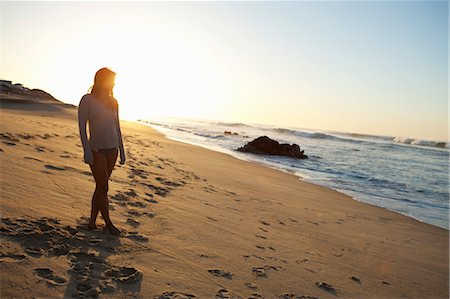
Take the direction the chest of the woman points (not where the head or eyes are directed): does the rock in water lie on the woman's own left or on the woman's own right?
on the woman's own left

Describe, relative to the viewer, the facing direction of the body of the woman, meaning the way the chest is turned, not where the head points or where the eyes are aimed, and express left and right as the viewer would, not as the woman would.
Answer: facing the viewer and to the right of the viewer
